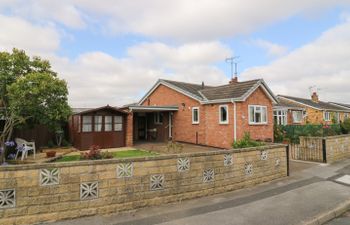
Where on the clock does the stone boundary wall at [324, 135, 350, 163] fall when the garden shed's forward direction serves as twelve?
The stone boundary wall is roughly at 10 o'clock from the garden shed.

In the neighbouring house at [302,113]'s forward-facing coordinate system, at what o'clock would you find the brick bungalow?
The brick bungalow is roughly at 2 o'clock from the neighbouring house.

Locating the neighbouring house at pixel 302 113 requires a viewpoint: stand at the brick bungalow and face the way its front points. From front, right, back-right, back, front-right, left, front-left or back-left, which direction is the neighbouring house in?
left

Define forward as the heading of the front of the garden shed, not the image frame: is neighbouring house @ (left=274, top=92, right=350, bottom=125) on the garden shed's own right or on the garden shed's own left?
on the garden shed's own left

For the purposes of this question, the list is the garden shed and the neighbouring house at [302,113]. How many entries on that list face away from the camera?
0

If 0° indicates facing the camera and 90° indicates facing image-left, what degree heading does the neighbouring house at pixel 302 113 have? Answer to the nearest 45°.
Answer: approximately 315°

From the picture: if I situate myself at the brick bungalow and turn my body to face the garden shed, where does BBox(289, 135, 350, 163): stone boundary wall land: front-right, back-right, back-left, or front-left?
back-left

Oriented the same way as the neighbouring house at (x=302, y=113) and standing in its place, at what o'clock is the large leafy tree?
The large leafy tree is roughly at 2 o'clock from the neighbouring house.

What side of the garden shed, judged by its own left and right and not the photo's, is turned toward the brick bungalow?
left
